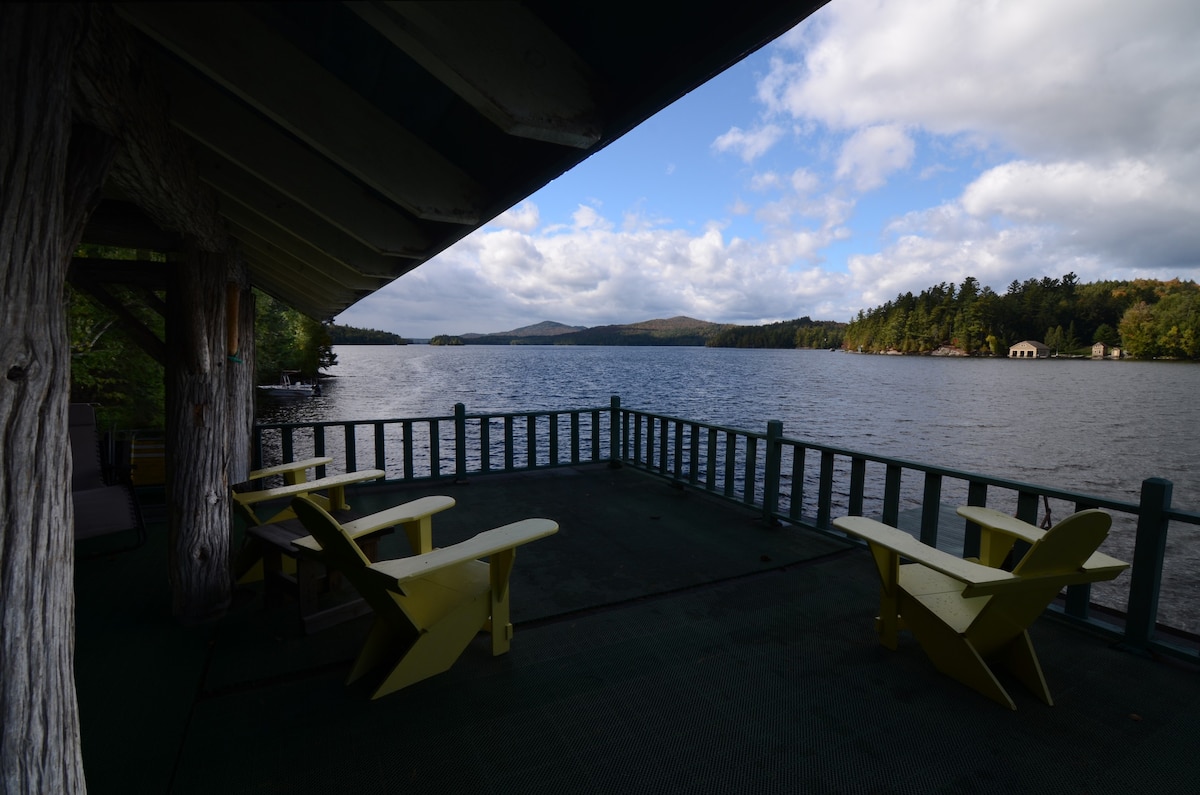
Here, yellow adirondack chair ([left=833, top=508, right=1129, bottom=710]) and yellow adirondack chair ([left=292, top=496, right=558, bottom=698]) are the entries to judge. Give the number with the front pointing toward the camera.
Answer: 0

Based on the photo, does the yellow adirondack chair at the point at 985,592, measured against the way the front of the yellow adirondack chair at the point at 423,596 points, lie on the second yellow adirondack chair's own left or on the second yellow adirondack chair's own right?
on the second yellow adirondack chair's own right

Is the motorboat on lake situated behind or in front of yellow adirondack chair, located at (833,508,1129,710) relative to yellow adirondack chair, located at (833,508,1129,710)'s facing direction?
in front

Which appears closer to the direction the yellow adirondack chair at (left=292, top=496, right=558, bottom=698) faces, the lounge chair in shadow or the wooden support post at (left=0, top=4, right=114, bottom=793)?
the lounge chair in shadow

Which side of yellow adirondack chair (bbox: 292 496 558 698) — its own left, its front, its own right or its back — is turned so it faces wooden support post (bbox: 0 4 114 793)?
back

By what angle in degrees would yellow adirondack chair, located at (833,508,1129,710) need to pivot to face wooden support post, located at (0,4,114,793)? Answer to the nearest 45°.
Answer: approximately 90° to its left

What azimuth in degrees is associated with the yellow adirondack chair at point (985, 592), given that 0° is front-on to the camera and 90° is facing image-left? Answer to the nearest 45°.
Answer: approximately 135°

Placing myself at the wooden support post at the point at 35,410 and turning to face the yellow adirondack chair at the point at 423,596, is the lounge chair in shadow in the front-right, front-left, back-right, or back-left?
front-left

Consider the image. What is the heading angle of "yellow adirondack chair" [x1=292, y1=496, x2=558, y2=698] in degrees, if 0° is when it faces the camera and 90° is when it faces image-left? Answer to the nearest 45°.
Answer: approximately 225°
